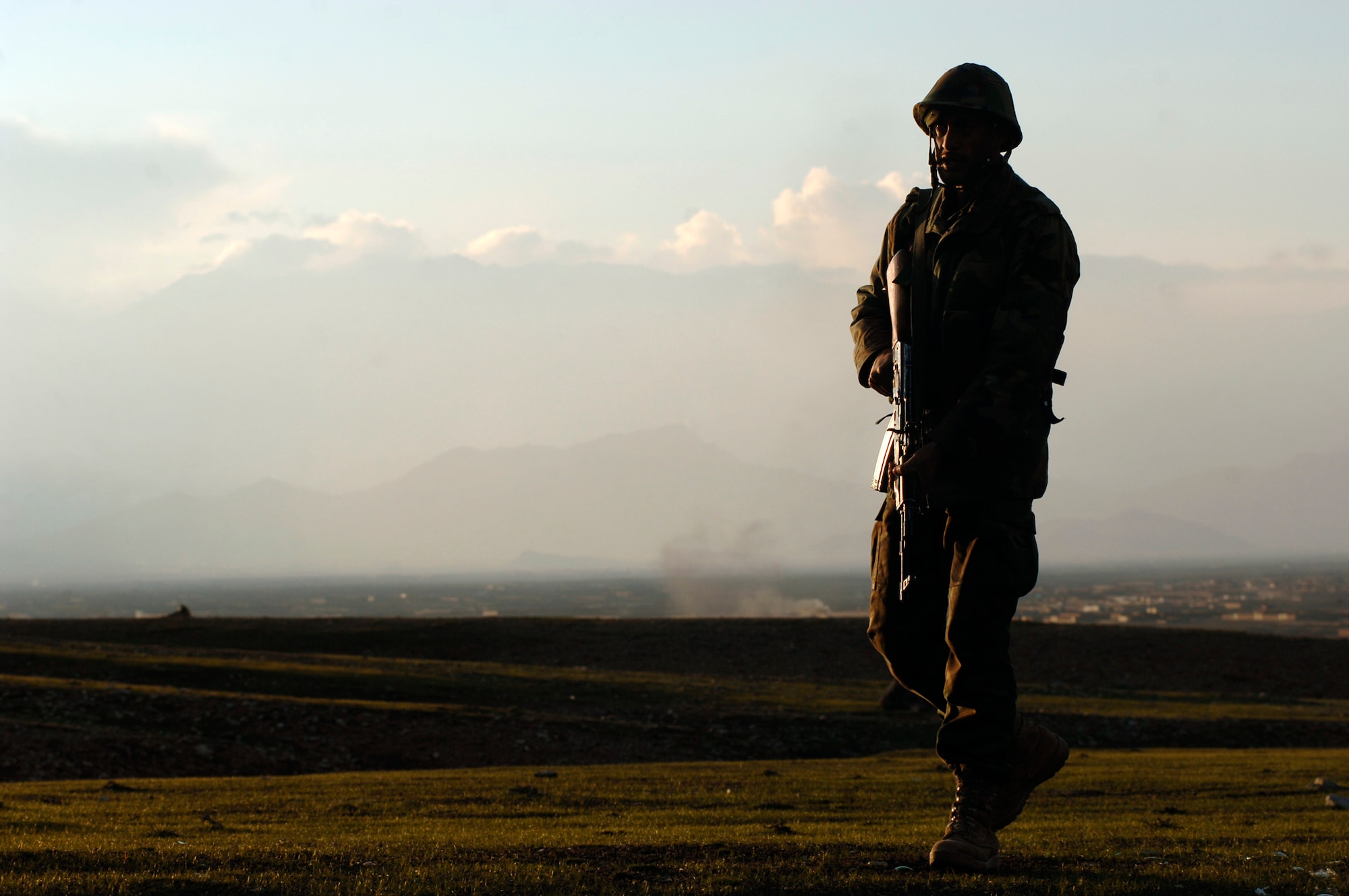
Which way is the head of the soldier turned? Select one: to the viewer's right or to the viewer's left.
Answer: to the viewer's left

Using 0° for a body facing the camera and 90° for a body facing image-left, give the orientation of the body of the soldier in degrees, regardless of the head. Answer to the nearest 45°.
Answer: approximately 45°
